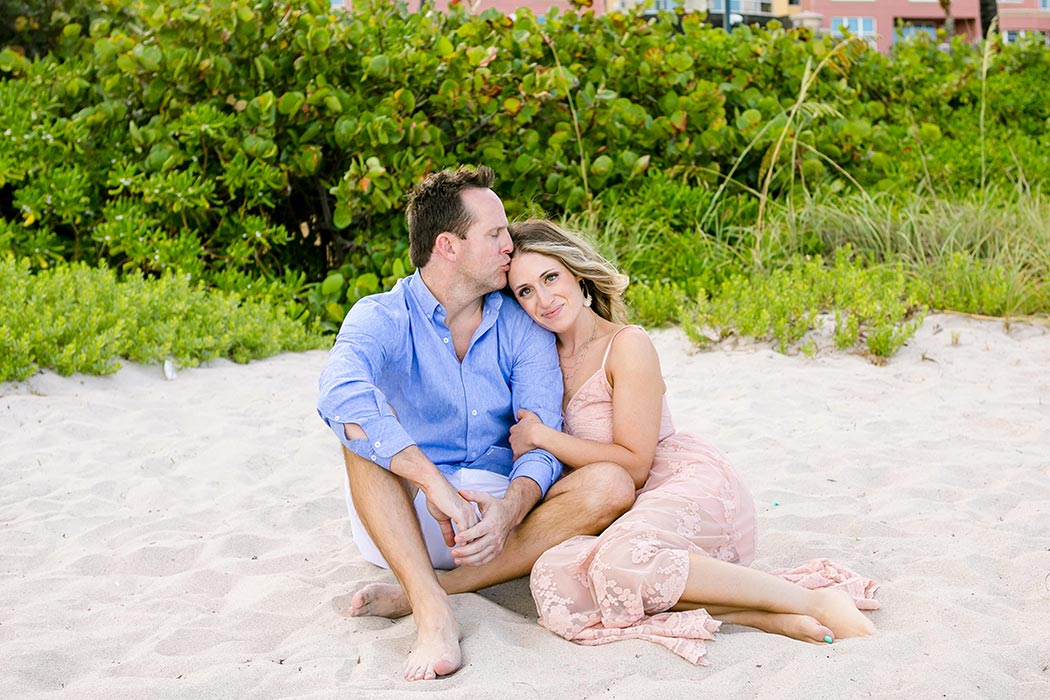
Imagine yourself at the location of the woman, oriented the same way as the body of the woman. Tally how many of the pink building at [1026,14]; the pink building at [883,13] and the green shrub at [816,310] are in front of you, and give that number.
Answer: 0

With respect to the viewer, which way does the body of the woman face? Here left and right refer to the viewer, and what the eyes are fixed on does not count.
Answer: facing the viewer and to the left of the viewer

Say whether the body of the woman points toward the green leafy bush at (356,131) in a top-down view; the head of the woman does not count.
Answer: no

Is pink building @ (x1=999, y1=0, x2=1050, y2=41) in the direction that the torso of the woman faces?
no

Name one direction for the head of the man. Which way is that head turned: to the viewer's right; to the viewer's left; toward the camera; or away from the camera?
to the viewer's right

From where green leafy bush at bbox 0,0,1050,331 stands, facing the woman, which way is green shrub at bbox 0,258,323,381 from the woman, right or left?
right

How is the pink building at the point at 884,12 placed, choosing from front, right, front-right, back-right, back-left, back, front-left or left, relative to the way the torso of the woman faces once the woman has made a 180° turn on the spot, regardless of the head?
front-left

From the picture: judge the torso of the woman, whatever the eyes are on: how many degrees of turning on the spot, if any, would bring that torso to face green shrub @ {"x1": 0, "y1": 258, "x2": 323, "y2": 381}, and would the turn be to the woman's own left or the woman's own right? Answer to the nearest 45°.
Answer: approximately 90° to the woman's own right

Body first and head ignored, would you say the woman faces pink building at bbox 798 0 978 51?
no

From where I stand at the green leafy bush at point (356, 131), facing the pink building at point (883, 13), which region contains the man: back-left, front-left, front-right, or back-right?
back-right
